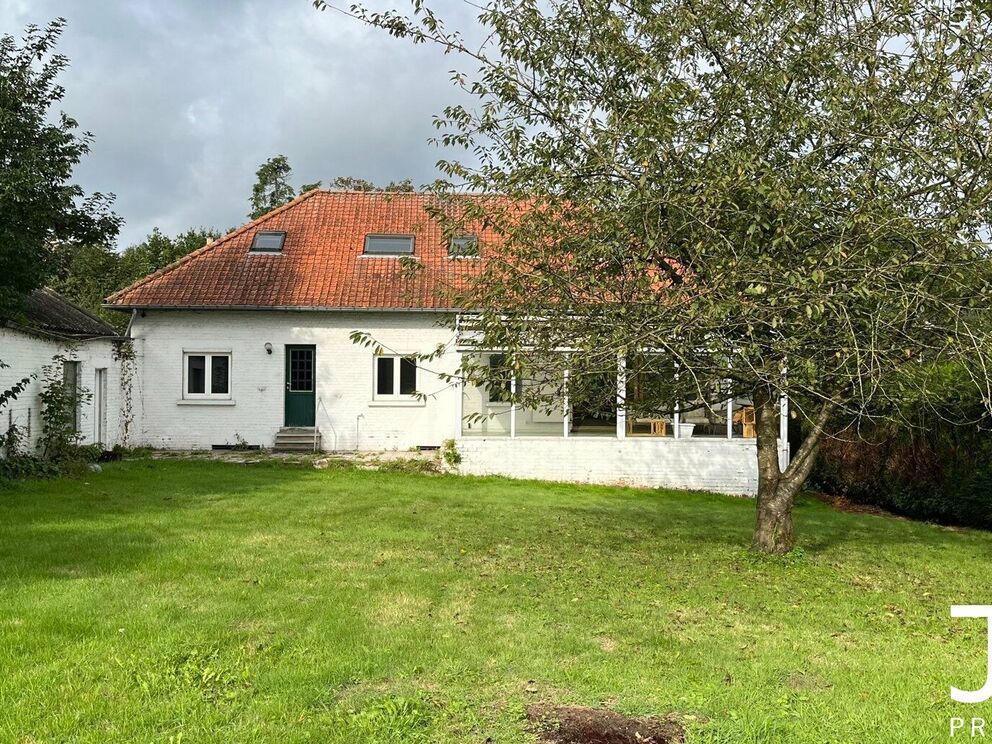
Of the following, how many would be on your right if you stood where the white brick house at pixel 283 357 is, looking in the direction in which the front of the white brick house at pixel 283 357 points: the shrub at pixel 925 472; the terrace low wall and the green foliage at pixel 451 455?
0

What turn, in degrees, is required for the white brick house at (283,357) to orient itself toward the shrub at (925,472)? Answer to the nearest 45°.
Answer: approximately 45° to its left

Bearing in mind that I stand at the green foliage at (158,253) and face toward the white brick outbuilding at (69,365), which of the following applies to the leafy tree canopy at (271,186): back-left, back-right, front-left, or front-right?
back-left

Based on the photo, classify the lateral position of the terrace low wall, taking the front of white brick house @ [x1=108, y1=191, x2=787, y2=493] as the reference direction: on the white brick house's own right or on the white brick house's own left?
on the white brick house's own left

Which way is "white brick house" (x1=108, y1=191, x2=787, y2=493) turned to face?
toward the camera

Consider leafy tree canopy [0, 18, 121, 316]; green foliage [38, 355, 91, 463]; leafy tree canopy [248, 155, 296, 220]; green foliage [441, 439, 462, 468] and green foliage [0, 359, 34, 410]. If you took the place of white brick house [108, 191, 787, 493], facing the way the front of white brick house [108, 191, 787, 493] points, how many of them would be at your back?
1

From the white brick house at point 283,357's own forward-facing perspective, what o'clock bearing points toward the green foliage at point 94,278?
The green foliage is roughly at 5 o'clock from the white brick house.

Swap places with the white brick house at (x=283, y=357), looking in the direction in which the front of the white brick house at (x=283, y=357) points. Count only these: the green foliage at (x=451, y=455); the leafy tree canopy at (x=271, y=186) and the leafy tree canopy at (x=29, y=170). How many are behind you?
1

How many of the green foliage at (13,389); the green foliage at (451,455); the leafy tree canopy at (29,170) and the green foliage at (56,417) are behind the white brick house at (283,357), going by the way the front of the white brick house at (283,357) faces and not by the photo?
0

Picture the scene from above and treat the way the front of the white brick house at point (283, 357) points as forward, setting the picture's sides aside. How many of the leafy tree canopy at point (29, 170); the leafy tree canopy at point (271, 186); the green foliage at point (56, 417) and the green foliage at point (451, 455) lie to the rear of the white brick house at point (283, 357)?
1

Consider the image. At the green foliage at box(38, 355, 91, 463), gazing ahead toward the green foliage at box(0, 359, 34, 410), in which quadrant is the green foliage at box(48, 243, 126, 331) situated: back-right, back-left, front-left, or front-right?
back-right

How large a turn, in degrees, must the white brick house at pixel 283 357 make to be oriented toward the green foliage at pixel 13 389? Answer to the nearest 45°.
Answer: approximately 45° to its right

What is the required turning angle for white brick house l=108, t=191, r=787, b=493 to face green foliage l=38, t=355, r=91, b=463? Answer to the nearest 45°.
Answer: approximately 45° to its right

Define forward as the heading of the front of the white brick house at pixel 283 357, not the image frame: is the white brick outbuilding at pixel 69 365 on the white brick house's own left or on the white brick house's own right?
on the white brick house's own right
